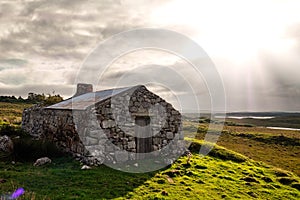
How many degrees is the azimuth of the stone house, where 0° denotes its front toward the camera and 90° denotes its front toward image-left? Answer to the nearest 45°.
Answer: approximately 315°

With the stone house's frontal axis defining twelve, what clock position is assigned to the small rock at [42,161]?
The small rock is roughly at 4 o'clock from the stone house.

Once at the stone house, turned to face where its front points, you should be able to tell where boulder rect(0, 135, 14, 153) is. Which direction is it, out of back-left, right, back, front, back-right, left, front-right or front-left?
back-right
